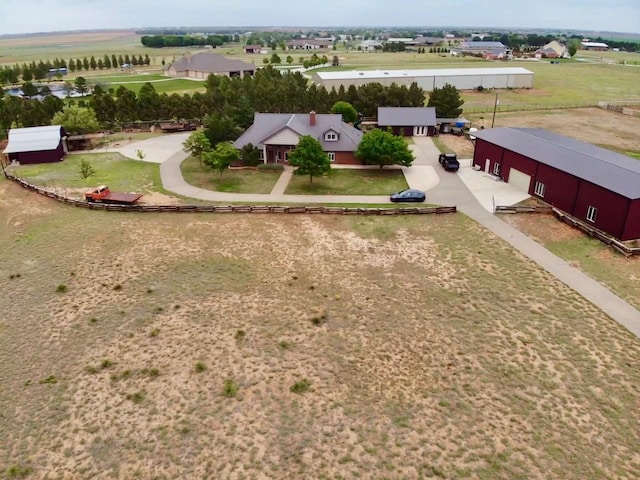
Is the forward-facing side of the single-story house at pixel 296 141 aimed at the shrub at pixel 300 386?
yes

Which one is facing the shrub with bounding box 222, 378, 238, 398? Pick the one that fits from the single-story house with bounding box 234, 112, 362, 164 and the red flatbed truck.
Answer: the single-story house

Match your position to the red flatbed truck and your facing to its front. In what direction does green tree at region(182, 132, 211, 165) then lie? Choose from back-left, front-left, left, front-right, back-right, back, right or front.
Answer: back-right

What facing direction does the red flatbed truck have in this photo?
to the viewer's left

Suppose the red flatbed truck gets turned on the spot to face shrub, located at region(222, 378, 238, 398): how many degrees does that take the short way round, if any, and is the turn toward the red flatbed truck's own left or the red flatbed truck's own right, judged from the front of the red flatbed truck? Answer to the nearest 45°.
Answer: approximately 90° to the red flatbed truck's own left

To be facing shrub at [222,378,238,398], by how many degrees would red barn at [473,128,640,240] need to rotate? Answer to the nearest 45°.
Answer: approximately 45° to its left

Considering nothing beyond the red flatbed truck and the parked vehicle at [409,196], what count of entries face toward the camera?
0

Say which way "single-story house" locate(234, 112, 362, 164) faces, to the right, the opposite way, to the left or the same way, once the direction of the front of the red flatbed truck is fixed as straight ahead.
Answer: to the left

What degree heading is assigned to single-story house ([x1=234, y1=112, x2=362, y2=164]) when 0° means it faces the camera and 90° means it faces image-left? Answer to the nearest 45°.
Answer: approximately 0°

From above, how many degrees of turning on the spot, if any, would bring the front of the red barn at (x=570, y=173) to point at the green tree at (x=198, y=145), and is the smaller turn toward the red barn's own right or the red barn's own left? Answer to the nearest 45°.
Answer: approximately 45° to the red barn's own right

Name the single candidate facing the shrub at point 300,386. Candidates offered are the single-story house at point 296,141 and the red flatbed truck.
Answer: the single-story house

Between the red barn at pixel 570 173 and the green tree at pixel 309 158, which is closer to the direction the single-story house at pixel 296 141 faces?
the green tree

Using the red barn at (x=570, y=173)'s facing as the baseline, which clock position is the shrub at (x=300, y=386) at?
The shrub is roughly at 11 o'clock from the red barn.

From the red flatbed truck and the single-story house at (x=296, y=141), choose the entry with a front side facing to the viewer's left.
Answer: the red flatbed truck

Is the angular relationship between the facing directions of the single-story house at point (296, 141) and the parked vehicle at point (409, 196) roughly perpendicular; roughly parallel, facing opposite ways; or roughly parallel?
roughly perpendicular
